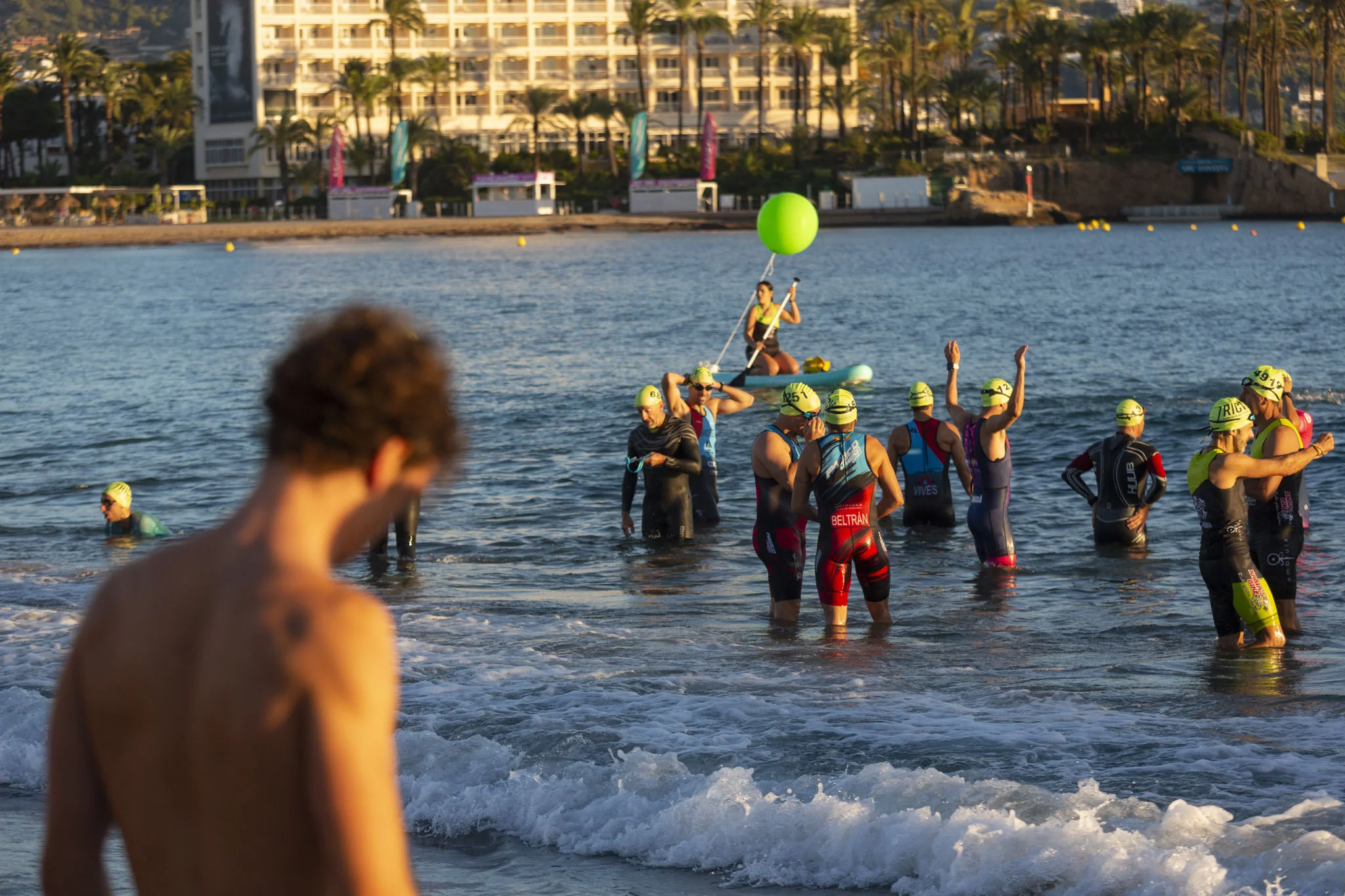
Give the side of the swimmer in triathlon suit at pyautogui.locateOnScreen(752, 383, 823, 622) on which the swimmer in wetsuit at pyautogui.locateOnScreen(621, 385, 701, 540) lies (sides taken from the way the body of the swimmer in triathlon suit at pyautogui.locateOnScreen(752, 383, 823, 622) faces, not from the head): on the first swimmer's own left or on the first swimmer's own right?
on the first swimmer's own left

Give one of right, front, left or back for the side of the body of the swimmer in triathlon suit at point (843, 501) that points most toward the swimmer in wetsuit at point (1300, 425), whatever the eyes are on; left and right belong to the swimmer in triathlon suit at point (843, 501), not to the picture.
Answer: right

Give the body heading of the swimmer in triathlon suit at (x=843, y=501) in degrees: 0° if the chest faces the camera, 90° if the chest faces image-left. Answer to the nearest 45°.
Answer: approximately 180°

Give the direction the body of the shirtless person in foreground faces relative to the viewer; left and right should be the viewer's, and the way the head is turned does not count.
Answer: facing away from the viewer and to the right of the viewer

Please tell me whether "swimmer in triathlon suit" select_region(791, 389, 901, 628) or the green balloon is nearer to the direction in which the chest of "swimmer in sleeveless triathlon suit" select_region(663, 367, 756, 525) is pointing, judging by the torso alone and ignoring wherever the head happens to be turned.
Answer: the swimmer in triathlon suit

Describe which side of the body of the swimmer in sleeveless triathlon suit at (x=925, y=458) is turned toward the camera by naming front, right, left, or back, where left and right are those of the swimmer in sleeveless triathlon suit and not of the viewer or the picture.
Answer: back

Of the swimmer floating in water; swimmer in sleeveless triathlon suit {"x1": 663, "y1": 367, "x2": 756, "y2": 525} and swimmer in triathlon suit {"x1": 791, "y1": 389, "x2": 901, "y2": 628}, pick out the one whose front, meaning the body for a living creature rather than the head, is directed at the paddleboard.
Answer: swimmer in triathlon suit {"x1": 791, "y1": 389, "x2": 901, "y2": 628}

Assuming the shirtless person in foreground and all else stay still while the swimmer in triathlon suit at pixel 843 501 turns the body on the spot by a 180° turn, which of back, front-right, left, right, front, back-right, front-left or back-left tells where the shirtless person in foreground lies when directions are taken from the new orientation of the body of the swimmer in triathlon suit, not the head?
front

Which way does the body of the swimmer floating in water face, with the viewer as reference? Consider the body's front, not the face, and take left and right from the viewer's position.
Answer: facing to the left of the viewer

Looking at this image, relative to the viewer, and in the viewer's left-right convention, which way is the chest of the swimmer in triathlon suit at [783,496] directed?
facing to the right of the viewer
